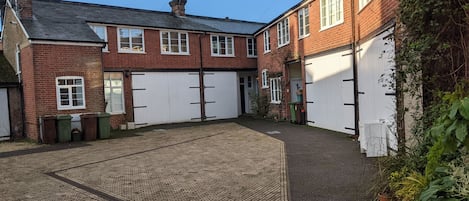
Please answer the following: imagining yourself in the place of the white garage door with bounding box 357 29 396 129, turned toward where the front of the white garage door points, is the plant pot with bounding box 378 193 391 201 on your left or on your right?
on your left

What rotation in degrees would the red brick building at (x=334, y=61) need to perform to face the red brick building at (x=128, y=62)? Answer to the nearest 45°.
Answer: approximately 45° to its right

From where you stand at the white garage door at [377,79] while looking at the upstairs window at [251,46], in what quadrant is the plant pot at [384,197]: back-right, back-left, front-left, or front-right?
back-left

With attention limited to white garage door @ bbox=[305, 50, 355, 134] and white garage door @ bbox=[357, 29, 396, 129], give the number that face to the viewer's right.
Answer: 0

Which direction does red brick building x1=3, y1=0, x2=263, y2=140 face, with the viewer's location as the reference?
facing the viewer and to the right of the viewer

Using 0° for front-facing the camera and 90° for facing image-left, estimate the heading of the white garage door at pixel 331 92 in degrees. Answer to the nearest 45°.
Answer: approximately 45°

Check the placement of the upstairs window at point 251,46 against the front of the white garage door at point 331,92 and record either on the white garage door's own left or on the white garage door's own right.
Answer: on the white garage door's own right
